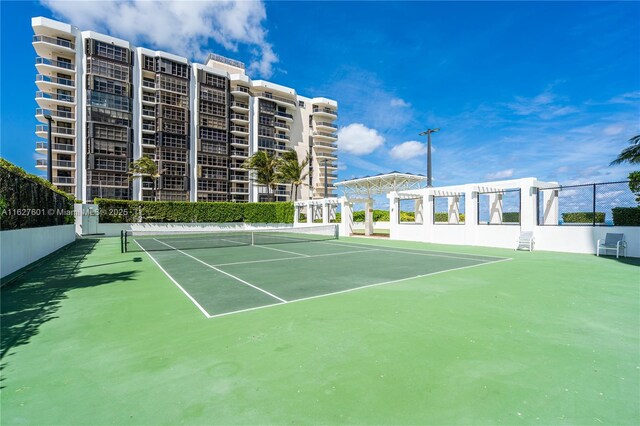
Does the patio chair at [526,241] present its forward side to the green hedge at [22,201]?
yes

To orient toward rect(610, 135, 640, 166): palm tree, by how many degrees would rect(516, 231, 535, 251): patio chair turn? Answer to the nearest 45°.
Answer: approximately 180°

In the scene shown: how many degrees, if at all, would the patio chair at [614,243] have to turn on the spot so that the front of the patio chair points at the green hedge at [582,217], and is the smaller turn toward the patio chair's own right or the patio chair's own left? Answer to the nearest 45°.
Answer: approximately 135° to the patio chair's own right

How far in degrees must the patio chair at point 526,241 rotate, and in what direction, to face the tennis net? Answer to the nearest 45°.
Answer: approximately 45° to its right

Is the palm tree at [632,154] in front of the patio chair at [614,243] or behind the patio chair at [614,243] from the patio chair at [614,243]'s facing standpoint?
behind

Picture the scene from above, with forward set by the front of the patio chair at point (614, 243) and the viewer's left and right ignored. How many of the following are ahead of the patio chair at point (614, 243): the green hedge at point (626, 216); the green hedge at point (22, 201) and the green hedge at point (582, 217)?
1

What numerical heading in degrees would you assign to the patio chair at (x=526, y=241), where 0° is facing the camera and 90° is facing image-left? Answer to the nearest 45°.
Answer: approximately 45°

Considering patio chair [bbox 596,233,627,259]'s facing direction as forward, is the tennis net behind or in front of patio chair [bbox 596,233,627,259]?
in front

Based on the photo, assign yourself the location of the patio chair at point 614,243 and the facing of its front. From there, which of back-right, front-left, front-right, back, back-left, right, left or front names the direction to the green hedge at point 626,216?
back-right

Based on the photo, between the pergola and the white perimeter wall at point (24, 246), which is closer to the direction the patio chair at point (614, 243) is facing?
the white perimeter wall

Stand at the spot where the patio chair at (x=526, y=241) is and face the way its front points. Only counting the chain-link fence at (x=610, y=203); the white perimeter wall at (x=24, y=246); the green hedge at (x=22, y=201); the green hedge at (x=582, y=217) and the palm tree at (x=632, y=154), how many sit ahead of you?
2

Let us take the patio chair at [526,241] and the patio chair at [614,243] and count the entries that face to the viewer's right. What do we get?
0

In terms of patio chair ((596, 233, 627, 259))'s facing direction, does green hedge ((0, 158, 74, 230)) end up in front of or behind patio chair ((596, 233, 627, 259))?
in front

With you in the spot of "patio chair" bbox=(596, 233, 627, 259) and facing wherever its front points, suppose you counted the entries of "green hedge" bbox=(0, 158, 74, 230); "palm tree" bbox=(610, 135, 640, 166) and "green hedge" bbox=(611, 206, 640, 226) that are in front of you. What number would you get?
1

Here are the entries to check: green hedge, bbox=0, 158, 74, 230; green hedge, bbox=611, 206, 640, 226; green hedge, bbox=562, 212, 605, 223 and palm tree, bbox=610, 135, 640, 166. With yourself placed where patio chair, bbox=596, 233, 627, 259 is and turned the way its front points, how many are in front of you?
1

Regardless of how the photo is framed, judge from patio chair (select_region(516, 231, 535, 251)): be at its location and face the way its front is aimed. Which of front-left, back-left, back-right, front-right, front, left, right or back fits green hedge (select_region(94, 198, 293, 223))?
front-right
